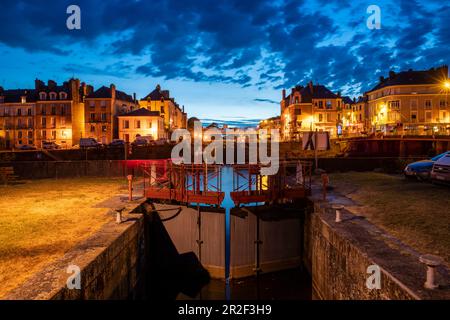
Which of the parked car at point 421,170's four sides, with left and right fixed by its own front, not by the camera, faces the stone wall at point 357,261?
left

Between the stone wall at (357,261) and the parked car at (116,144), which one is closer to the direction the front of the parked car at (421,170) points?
the parked car

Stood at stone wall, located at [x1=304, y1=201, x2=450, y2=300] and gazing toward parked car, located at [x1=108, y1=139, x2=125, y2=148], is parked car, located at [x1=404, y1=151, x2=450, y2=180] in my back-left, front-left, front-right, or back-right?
front-right

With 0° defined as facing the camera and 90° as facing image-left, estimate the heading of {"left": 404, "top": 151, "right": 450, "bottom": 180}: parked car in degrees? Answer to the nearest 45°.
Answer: approximately 90°
